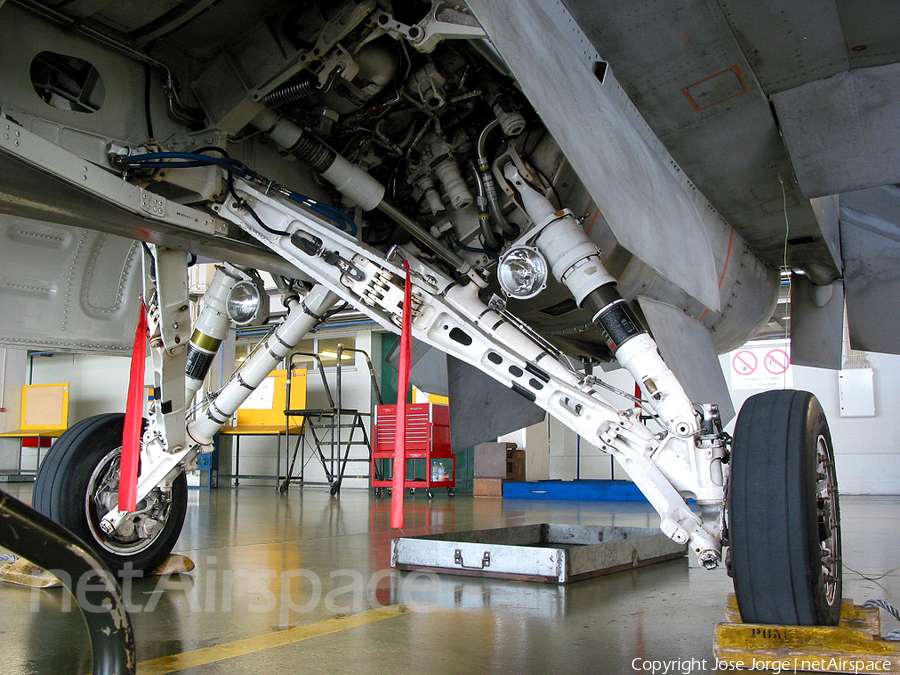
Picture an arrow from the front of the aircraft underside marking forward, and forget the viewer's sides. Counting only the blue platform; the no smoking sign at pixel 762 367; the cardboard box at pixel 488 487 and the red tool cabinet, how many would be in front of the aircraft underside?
0

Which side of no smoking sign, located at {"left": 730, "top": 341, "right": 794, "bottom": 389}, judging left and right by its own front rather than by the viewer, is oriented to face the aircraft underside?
front

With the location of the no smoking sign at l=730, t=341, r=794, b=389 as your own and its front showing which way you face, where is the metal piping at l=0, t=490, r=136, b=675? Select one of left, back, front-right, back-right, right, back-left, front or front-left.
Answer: front

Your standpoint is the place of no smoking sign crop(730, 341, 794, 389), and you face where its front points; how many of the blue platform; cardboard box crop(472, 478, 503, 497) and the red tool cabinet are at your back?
0

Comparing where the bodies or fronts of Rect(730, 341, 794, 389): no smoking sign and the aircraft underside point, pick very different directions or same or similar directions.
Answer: same or similar directions

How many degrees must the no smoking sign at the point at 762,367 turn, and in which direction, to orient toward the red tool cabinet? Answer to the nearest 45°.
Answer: approximately 45° to its right

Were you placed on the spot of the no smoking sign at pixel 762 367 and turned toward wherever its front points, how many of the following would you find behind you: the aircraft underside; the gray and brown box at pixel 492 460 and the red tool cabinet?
0

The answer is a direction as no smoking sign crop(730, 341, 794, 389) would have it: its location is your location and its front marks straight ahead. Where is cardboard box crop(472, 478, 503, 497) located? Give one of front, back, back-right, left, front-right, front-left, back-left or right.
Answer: front-right

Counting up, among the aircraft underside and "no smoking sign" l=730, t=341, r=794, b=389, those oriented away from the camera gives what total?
0

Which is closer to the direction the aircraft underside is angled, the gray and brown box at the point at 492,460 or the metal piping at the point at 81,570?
the metal piping

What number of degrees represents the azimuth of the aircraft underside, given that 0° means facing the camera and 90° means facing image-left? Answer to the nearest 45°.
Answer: approximately 45°

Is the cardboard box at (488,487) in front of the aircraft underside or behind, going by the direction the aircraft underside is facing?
behind

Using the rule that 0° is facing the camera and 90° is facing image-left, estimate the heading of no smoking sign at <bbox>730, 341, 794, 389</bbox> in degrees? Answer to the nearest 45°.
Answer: approximately 0°

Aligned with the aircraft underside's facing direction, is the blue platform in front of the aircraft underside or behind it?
behind

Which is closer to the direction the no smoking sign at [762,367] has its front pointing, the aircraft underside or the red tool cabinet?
the aircraft underside
